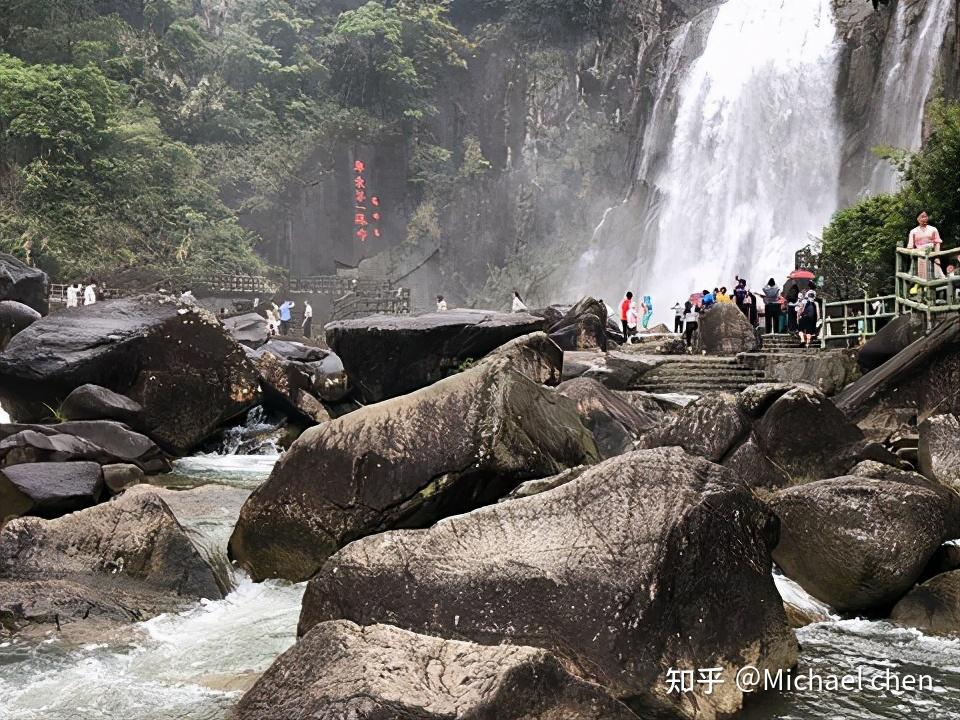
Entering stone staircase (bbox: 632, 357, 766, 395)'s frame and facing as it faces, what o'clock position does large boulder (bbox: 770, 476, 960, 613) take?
The large boulder is roughly at 12 o'clock from the stone staircase.

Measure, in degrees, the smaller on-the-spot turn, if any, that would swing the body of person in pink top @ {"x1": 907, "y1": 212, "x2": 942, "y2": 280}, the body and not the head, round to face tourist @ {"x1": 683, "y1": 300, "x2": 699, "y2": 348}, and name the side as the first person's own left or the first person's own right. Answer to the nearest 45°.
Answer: approximately 135° to the first person's own right

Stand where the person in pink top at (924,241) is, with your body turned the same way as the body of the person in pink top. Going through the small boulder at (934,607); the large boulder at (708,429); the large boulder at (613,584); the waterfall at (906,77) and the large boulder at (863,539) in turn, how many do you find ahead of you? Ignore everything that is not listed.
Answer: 4

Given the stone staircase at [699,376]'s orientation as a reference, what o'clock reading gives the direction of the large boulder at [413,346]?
The large boulder is roughly at 2 o'clock from the stone staircase.

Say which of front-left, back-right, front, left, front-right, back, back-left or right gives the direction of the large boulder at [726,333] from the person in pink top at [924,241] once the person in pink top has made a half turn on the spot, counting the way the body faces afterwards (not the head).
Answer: front-left

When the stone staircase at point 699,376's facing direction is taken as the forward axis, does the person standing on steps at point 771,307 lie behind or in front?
behind
